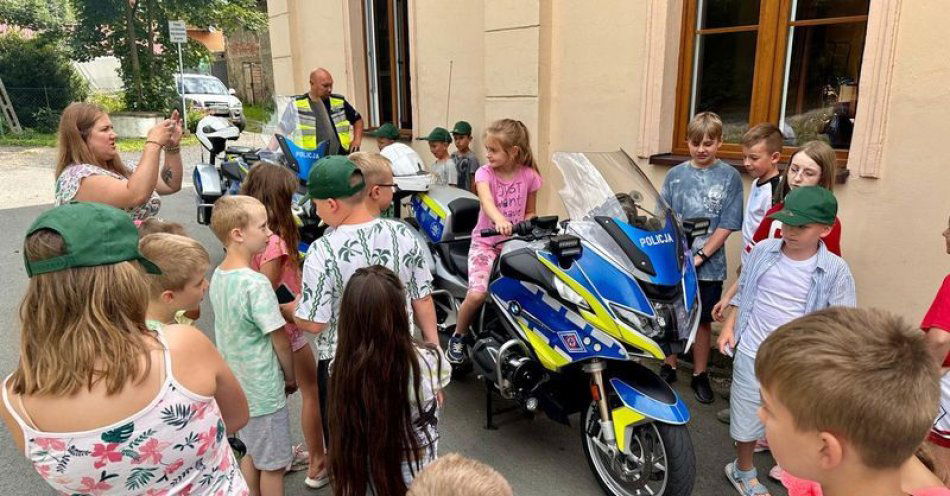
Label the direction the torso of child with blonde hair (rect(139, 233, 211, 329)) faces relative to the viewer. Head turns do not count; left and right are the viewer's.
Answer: facing to the right of the viewer

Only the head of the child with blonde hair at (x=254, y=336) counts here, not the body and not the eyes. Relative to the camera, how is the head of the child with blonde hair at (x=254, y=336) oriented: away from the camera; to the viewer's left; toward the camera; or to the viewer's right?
to the viewer's right

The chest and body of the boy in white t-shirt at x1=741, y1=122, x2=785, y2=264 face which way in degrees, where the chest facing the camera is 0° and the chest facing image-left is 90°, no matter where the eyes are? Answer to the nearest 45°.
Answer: approximately 45°

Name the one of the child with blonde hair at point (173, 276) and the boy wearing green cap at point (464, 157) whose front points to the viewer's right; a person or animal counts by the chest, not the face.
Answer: the child with blonde hair

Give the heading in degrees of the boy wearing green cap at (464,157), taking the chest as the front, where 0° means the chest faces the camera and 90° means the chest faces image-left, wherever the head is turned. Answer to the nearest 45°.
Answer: approximately 45°

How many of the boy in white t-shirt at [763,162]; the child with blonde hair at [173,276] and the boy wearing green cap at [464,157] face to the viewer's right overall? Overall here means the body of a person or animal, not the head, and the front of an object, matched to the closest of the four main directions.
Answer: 1

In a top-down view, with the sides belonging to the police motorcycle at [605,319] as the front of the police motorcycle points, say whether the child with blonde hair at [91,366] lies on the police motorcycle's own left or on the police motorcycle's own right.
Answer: on the police motorcycle's own right

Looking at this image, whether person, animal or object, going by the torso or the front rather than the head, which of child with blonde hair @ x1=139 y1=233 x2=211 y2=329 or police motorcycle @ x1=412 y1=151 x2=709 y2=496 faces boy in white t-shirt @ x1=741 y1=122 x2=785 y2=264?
the child with blonde hair

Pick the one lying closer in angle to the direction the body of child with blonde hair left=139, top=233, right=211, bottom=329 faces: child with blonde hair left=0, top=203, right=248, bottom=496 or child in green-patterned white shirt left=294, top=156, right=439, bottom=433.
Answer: the child in green-patterned white shirt

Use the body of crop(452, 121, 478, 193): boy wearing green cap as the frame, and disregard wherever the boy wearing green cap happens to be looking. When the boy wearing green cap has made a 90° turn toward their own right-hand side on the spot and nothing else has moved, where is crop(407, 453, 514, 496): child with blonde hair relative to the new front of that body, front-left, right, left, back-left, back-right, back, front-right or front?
back-left
